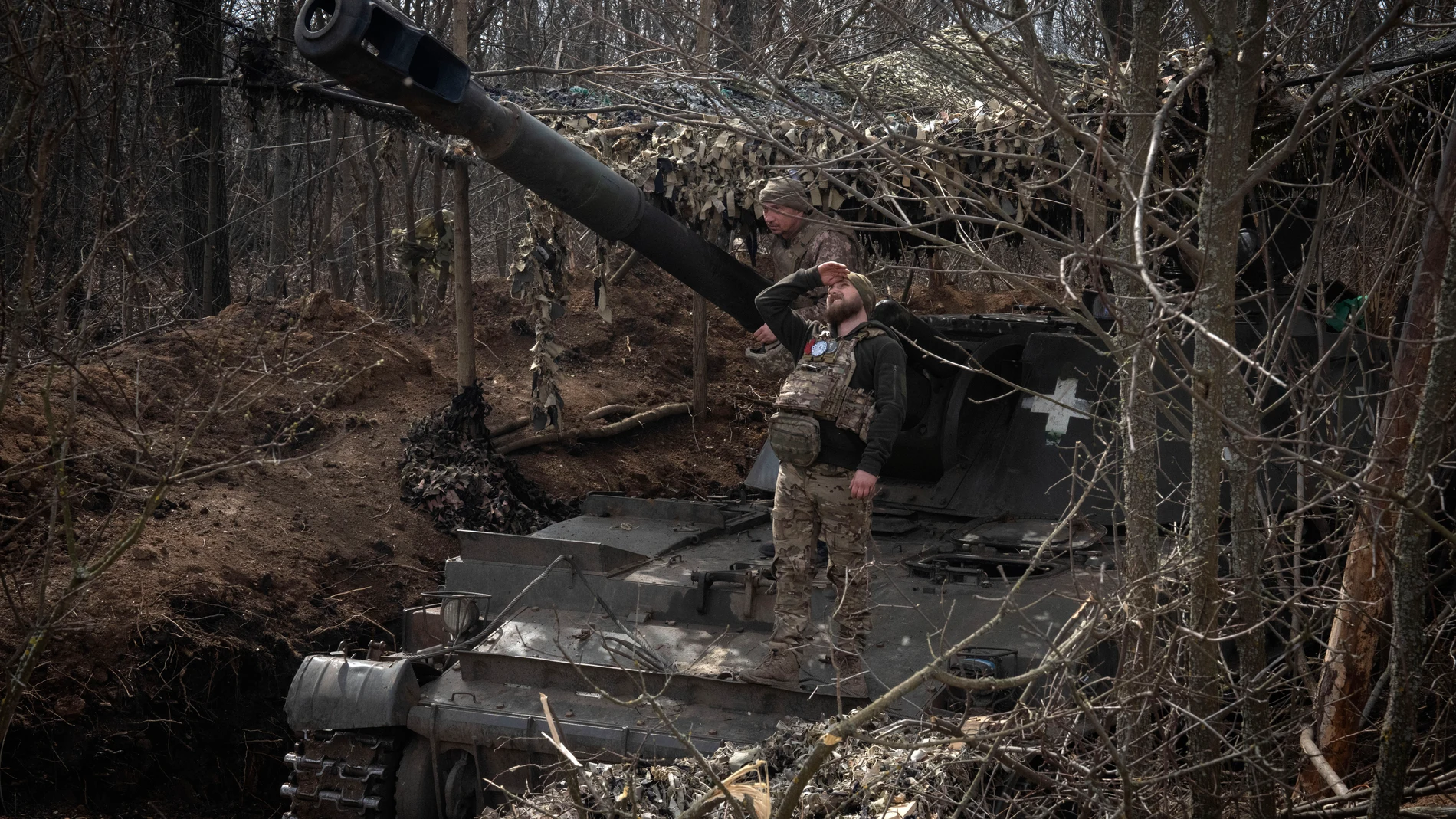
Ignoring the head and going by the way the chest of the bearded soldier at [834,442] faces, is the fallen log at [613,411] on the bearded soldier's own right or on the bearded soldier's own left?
on the bearded soldier's own right

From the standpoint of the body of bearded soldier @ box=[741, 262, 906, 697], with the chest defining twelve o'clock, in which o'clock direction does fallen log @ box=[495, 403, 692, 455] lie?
The fallen log is roughly at 4 o'clock from the bearded soldier.

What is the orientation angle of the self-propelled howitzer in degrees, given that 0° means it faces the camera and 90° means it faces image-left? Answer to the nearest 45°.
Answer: approximately 45°

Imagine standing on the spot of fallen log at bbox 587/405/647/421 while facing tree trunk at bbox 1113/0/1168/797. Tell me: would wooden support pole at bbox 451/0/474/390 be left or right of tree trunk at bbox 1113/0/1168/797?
right

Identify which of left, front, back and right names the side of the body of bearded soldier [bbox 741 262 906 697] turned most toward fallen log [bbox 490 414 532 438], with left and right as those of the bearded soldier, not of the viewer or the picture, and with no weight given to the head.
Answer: right

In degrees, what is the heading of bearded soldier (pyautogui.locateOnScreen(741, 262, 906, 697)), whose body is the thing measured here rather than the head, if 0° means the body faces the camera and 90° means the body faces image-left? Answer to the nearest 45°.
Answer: approximately 45°

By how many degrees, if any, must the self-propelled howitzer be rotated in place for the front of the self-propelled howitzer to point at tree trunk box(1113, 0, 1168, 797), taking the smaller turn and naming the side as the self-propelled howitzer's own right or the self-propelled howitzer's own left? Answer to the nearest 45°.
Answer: approximately 90° to the self-propelled howitzer's own left

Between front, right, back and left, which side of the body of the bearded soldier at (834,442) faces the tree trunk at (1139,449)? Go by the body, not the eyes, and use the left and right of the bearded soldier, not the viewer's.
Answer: left

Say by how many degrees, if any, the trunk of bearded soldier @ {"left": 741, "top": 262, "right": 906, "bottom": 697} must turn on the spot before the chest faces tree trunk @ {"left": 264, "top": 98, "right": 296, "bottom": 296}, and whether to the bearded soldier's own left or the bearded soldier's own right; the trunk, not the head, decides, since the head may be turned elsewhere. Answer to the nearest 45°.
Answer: approximately 90° to the bearded soldier's own right

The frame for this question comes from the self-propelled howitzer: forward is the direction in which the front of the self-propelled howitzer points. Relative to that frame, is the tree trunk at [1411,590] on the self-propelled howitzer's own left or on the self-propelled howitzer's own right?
on the self-propelled howitzer's own left

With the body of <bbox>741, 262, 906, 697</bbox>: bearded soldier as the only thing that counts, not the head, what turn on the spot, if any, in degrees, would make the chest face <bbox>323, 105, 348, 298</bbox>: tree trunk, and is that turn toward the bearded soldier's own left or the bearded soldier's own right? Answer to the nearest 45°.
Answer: approximately 90° to the bearded soldier's own right
